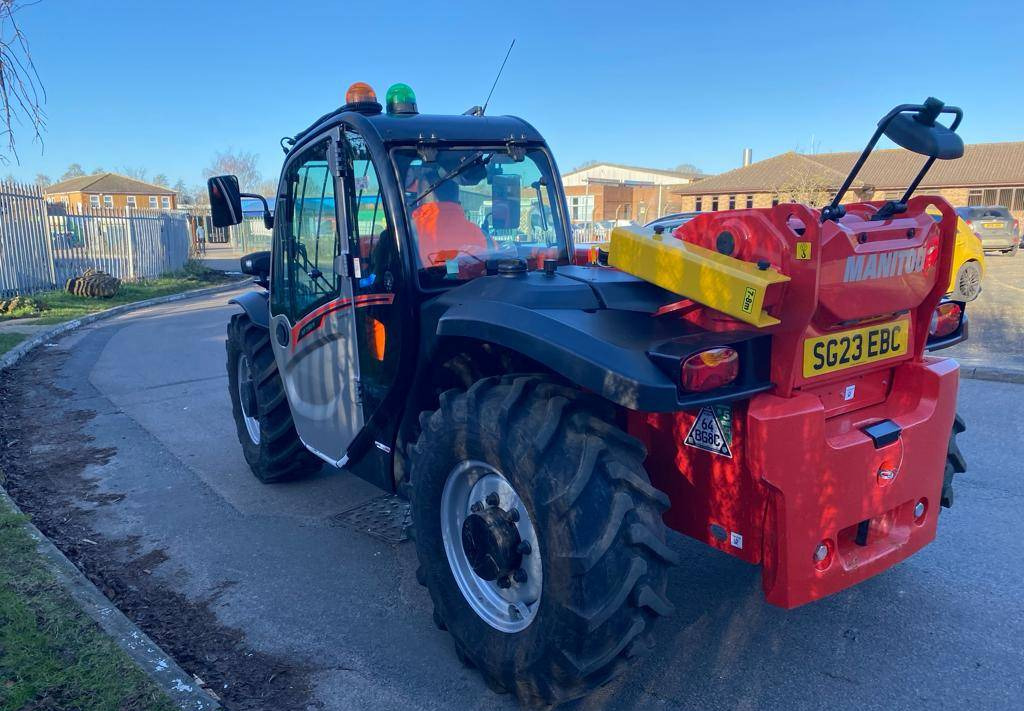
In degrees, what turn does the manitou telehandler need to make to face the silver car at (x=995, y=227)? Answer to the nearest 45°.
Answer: approximately 90° to its right

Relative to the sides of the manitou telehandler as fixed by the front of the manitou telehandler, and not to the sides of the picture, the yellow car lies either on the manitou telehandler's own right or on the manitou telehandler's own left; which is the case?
on the manitou telehandler's own right

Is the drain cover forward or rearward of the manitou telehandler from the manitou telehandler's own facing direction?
forward

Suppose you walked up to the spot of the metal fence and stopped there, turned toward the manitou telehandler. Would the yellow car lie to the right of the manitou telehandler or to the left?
left

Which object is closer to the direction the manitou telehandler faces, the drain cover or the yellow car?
the drain cover

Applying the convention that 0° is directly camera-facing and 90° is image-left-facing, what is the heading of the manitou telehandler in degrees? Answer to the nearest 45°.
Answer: approximately 135°

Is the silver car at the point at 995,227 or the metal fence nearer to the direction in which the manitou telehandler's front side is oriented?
the metal fence

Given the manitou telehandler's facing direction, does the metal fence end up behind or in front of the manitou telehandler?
in front

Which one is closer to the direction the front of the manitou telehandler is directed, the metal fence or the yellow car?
the metal fence
